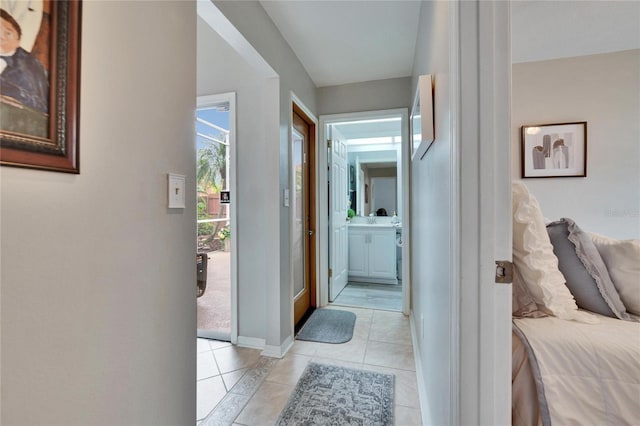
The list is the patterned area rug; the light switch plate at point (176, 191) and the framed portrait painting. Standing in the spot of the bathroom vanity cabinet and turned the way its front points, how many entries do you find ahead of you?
3

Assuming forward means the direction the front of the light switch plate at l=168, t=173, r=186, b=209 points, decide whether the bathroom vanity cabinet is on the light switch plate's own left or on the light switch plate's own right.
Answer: on the light switch plate's own left

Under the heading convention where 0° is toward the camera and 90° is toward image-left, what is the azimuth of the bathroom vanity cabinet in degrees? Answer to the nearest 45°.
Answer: approximately 0°

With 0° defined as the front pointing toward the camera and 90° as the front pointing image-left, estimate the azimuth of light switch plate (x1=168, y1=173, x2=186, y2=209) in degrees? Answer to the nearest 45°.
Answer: approximately 315°

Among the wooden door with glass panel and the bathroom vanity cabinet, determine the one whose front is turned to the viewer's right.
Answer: the wooden door with glass panel

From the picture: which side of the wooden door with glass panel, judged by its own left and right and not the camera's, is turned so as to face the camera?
right

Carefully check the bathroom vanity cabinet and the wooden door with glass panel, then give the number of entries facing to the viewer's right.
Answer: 1

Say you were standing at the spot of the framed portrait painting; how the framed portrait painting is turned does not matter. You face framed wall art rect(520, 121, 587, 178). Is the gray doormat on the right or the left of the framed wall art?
left
